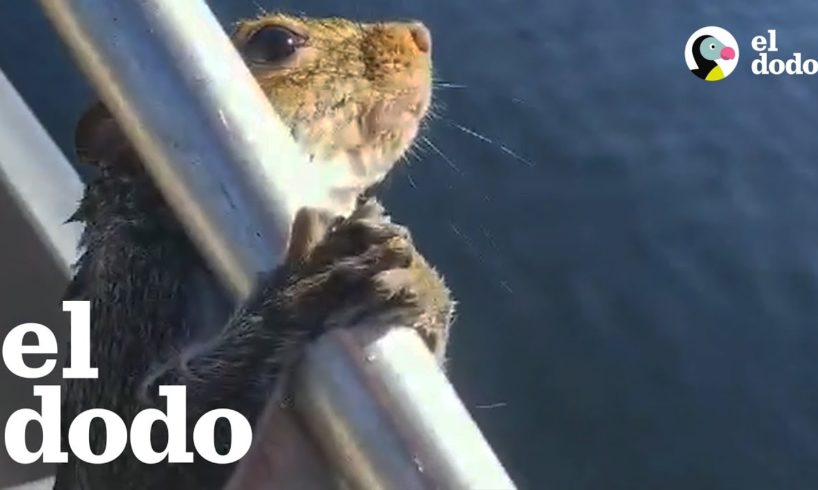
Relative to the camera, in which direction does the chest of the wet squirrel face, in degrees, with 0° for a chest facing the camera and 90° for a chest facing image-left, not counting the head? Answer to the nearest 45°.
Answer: approximately 270°
